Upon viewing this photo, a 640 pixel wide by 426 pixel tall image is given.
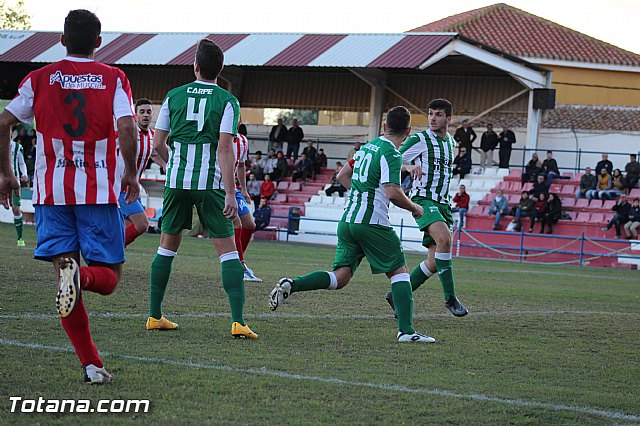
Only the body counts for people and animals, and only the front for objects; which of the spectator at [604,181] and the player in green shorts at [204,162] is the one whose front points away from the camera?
the player in green shorts

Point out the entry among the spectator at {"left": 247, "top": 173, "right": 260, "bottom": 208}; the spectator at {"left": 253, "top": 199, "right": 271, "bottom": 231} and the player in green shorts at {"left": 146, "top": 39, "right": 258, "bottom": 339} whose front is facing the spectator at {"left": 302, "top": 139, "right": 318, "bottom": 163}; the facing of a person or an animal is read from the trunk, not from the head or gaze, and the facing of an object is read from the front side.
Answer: the player in green shorts

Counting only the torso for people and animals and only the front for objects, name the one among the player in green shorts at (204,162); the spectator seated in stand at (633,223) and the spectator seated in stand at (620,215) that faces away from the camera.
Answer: the player in green shorts

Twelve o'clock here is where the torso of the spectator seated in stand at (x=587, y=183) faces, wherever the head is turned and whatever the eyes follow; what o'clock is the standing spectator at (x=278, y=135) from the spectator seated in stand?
The standing spectator is roughly at 2 o'clock from the spectator seated in stand.

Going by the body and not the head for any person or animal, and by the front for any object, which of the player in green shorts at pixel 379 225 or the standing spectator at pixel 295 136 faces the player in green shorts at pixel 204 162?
the standing spectator

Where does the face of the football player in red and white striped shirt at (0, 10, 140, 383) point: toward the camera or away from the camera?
away from the camera
